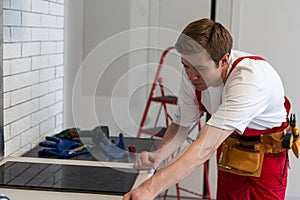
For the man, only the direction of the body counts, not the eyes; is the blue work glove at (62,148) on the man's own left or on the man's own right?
on the man's own right

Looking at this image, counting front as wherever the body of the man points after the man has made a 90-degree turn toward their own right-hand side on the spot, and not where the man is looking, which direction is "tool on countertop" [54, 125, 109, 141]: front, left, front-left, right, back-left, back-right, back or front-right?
front

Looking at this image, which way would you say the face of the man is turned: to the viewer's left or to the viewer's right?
to the viewer's left

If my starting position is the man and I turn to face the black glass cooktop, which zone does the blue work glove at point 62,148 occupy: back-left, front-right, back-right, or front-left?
front-right

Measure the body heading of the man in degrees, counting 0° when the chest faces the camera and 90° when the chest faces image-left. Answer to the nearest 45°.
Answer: approximately 45°
